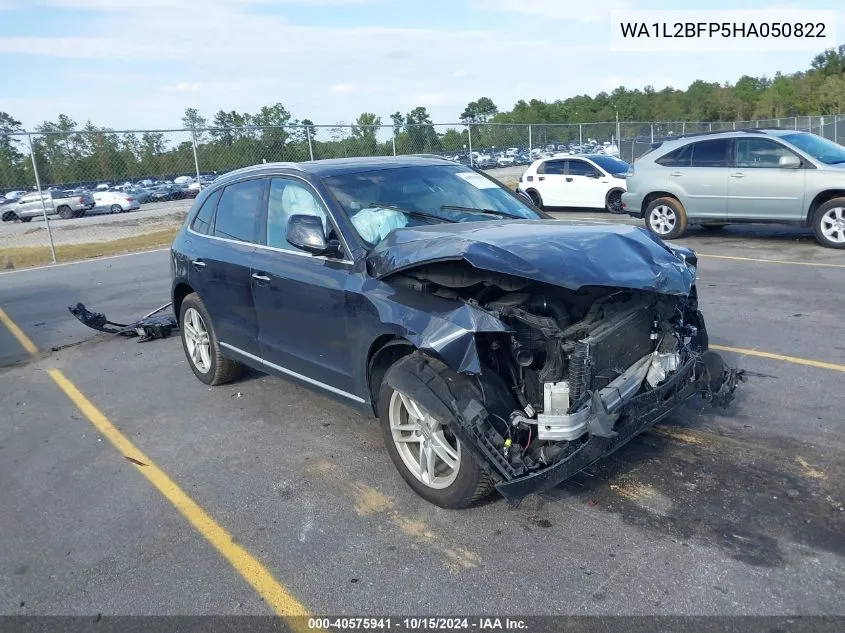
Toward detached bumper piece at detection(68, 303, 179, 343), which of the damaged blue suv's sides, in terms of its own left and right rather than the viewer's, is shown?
back

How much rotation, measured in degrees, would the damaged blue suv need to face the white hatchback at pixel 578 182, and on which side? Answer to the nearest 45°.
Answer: approximately 135° to its left

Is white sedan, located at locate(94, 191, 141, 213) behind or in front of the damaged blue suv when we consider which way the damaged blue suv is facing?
behind

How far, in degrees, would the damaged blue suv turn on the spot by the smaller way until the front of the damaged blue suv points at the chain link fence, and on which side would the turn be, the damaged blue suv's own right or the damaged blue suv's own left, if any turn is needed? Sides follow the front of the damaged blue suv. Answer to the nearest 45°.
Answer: approximately 180°

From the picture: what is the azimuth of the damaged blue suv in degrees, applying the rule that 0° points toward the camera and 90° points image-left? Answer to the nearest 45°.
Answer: approximately 315°

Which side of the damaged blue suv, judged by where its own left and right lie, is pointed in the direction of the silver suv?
left
